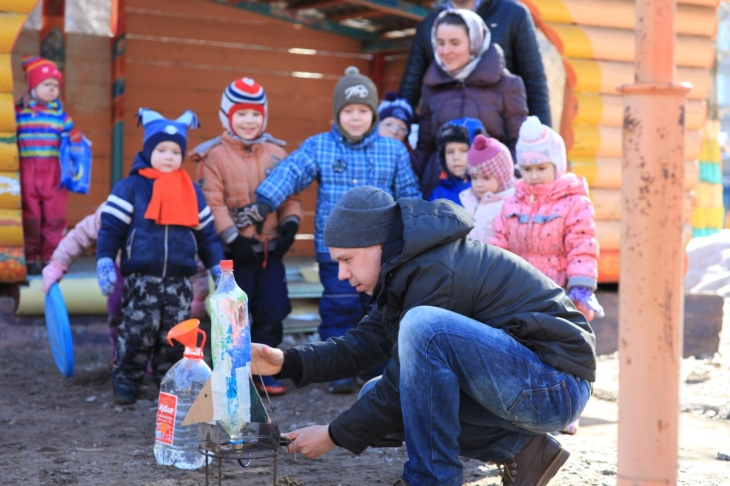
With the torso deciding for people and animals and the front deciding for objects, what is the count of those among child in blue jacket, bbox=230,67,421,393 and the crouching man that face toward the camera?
1

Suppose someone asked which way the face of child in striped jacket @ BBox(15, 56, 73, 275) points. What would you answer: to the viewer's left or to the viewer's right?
to the viewer's right

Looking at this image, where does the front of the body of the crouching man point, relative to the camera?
to the viewer's left

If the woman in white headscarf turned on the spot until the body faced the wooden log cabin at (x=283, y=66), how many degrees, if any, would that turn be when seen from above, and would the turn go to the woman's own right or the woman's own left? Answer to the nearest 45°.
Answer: approximately 90° to the woman's own right

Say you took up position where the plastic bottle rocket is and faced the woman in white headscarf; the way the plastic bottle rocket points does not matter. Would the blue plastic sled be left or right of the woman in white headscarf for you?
left

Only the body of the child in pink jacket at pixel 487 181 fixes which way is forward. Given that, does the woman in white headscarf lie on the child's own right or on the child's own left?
on the child's own right

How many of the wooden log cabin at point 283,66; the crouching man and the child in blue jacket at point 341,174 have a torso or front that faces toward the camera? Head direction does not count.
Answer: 2

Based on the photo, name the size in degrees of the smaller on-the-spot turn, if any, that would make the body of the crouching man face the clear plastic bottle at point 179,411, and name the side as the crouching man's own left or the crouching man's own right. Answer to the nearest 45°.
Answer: approximately 45° to the crouching man's own right

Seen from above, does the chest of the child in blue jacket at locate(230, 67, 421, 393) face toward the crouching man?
yes

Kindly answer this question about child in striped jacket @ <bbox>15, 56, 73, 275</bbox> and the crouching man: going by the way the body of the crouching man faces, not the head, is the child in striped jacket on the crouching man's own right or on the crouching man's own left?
on the crouching man's own right

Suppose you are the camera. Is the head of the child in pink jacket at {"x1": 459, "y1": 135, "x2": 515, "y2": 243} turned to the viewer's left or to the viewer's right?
to the viewer's left
